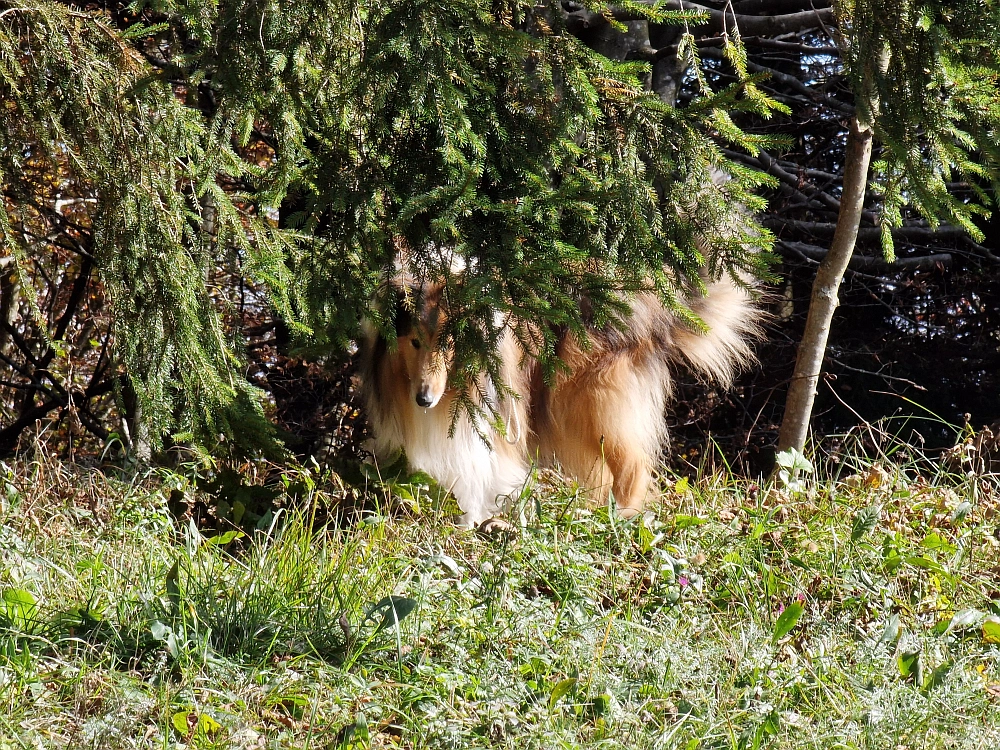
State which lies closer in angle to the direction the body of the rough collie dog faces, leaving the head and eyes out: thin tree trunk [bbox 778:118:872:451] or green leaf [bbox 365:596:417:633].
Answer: the green leaf

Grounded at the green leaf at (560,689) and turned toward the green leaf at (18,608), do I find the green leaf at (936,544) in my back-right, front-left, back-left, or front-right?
back-right

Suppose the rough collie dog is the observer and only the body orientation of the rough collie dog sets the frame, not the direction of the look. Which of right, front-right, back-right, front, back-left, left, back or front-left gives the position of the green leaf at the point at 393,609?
front-left

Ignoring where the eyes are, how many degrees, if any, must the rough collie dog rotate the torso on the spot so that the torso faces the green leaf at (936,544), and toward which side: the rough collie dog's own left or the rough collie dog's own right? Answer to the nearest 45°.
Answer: approximately 90° to the rough collie dog's own left

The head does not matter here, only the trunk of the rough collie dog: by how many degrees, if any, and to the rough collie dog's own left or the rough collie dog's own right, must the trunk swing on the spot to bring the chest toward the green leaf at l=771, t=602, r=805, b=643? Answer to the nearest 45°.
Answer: approximately 45° to the rough collie dog's own left

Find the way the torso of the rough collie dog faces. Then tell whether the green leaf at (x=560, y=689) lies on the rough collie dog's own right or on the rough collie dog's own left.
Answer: on the rough collie dog's own left

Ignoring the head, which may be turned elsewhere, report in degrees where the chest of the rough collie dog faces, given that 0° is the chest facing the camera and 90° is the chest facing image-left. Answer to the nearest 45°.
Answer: approximately 45°

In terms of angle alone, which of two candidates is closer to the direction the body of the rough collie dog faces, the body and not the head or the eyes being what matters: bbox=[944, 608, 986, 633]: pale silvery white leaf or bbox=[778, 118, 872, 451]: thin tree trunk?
the pale silvery white leaf

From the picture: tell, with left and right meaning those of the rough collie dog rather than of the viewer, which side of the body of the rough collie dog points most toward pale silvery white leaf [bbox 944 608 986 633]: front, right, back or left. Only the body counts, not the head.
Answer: left

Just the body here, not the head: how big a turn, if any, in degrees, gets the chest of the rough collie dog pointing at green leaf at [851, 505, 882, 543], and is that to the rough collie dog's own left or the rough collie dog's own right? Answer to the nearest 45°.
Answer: approximately 90° to the rough collie dog's own left
